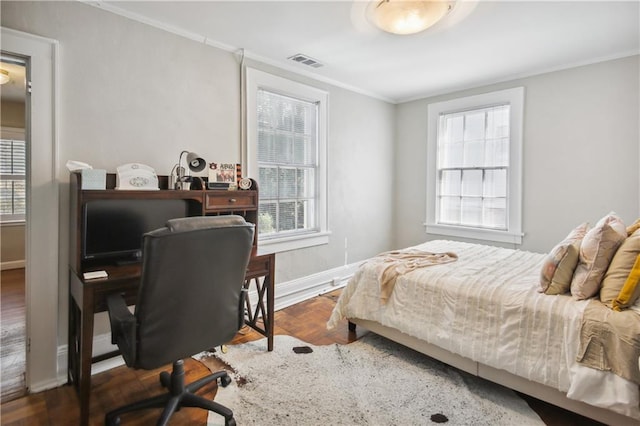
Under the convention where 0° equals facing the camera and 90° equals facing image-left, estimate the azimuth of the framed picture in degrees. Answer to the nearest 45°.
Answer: approximately 0°

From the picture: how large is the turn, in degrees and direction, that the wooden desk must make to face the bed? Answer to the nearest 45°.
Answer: approximately 45° to its left

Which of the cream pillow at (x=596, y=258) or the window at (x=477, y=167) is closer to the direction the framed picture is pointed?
the cream pillow

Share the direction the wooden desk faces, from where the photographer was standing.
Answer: facing the viewer and to the right of the viewer

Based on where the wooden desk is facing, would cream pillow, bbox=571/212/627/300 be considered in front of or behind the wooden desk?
in front

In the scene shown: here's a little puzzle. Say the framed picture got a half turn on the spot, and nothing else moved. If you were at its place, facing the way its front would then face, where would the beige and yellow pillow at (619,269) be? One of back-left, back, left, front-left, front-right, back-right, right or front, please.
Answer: back-right

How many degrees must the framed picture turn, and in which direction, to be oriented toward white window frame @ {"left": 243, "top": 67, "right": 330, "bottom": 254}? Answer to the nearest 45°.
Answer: approximately 135° to its left

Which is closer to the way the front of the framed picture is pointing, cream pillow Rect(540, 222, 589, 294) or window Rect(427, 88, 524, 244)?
the cream pillow

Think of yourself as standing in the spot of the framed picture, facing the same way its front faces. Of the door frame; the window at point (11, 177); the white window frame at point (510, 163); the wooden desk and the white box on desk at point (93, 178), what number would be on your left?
1

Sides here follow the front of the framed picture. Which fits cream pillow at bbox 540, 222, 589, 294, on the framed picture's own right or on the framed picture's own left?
on the framed picture's own left

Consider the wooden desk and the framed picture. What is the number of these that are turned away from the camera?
0
